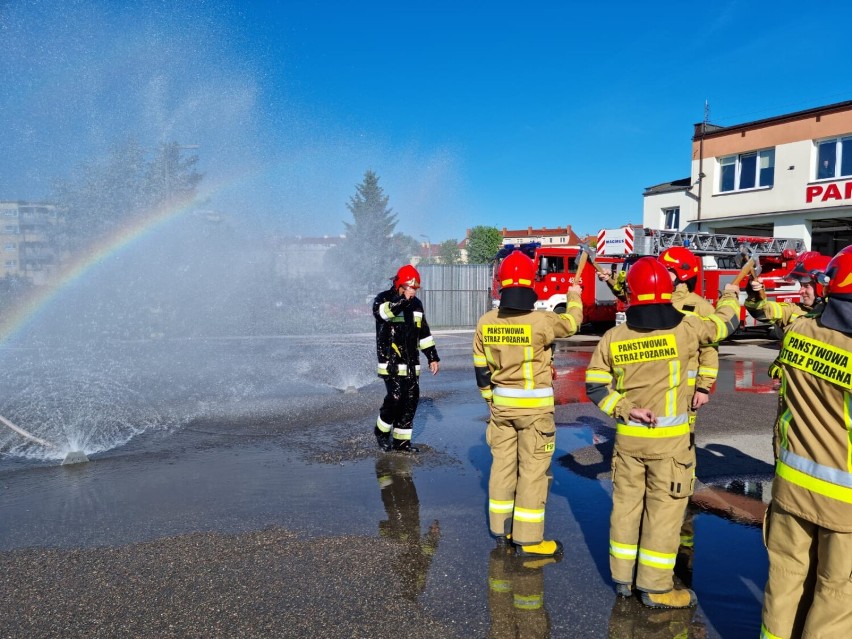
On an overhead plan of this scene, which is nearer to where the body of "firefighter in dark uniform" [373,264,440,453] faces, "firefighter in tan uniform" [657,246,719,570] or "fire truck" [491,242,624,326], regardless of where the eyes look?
the firefighter in tan uniform

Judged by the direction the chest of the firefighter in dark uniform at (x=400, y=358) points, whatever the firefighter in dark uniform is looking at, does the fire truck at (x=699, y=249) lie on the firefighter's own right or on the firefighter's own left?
on the firefighter's own left

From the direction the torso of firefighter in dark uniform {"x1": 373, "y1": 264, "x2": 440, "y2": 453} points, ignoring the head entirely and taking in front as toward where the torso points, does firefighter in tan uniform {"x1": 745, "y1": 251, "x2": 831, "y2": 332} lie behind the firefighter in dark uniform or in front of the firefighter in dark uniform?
in front

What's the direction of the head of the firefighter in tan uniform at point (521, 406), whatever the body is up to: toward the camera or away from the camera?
away from the camera

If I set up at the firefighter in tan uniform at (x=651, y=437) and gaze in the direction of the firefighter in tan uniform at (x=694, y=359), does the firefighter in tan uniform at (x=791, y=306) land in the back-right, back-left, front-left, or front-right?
front-right

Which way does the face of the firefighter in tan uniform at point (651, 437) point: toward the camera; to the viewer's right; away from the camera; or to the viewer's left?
away from the camera

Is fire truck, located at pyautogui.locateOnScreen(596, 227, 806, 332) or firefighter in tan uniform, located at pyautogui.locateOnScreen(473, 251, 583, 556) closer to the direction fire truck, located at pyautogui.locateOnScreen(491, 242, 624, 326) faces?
the firefighter in tan uniform

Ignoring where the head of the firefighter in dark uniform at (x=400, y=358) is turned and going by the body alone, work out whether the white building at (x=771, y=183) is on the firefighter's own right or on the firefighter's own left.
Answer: on the firefighter's own left

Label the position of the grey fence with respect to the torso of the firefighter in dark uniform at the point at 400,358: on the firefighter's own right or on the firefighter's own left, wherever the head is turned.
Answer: on the firefighter's own left

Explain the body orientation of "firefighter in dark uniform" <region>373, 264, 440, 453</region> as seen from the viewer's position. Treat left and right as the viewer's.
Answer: facing the viewer and to the right of the viewer

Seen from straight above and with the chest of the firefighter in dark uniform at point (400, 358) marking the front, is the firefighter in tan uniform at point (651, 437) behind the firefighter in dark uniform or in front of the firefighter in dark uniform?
in front

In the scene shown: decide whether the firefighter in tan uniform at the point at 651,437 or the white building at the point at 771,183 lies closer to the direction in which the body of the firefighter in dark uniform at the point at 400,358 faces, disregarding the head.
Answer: the firefighter in tan uniform

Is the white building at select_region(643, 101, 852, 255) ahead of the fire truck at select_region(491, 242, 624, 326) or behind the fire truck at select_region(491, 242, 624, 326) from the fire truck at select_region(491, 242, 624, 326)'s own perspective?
behind

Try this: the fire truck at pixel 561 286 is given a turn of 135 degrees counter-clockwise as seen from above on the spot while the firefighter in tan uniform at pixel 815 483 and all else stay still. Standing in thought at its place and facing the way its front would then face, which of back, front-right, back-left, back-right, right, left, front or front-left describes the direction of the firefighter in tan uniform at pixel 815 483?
front-right
